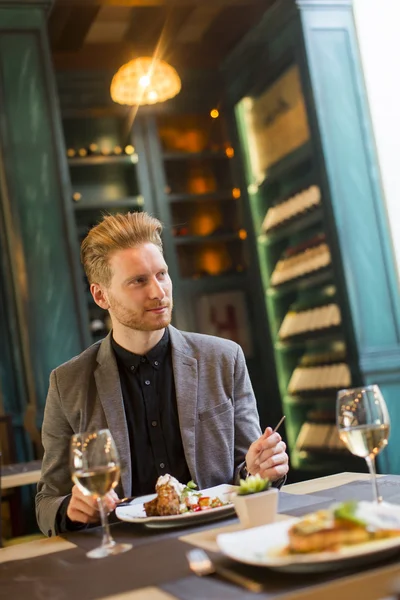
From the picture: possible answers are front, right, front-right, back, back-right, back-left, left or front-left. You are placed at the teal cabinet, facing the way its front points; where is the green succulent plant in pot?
front-left

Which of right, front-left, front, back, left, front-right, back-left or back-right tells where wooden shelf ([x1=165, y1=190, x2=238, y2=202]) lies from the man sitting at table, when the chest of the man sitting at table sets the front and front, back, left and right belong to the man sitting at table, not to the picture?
back

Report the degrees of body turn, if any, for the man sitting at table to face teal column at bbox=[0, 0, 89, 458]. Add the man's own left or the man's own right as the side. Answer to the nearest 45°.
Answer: approximately 180°

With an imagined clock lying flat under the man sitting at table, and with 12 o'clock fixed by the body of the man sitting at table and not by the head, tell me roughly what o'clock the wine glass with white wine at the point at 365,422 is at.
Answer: The wine glass with white wine is roughly at 11 o'clock from the man sitting at table.

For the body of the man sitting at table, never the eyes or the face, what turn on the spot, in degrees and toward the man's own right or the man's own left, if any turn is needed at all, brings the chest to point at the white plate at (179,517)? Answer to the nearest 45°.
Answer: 0° — they already face it

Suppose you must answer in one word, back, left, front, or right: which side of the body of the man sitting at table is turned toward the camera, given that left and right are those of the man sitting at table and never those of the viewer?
front

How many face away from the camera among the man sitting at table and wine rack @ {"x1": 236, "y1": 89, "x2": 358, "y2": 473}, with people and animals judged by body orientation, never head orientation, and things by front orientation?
0

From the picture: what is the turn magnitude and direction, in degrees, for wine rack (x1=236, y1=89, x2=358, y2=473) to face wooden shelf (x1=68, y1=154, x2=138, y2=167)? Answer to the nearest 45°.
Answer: approximately 45° to its right

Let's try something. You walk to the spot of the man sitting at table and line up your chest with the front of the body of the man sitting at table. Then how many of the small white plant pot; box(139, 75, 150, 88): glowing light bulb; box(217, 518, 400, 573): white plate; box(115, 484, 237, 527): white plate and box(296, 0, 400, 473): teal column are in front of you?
3

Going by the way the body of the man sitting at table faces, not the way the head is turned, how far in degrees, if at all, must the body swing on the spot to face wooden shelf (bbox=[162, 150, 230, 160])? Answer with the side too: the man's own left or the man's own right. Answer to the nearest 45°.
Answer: approximately 180°

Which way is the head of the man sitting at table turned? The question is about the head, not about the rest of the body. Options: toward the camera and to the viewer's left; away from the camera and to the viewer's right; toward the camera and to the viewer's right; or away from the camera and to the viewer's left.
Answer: toward the camera and to the viewer's right

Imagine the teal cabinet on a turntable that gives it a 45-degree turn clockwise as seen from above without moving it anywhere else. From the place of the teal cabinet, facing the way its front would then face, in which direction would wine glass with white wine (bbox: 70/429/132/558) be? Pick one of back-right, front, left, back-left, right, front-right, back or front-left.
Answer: left

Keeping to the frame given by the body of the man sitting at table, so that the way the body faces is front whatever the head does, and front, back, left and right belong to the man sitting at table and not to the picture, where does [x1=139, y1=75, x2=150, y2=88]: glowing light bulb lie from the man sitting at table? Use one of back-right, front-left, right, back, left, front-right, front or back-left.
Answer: back

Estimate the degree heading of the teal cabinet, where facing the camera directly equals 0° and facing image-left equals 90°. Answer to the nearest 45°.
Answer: approximately 45°

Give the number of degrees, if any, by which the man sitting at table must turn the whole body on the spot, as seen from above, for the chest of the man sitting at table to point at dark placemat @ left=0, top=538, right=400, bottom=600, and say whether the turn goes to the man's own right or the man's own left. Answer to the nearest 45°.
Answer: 0° — they already face it

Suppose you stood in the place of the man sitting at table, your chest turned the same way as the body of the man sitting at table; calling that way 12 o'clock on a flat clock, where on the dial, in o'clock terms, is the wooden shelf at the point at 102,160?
The wooden shelf is roughly at 6 o'clock from the man sitting at table.

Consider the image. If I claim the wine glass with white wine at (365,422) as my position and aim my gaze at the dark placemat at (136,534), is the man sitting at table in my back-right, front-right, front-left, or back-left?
front-right
